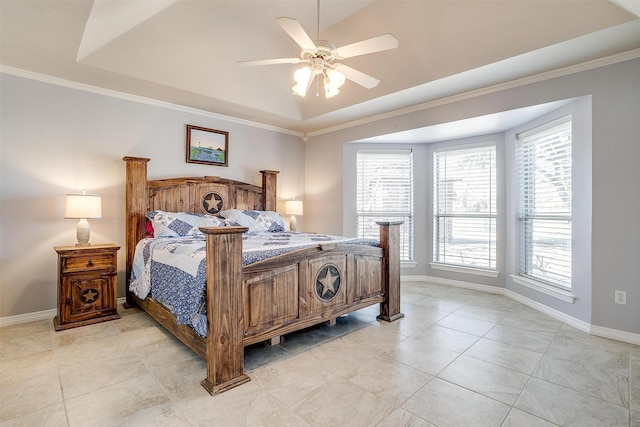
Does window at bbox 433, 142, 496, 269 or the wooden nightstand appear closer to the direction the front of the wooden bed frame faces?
the window

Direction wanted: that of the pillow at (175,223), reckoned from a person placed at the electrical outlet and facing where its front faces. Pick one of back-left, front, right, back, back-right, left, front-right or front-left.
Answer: front-right

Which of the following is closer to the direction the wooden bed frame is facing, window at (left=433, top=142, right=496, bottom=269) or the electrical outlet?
the electrical outlet

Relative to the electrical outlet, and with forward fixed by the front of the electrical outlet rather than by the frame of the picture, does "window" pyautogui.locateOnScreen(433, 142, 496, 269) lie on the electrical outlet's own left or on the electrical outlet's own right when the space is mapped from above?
on the electrical outlet's own right

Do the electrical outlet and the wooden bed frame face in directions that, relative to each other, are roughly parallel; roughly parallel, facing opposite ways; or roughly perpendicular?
roughly perpendicular

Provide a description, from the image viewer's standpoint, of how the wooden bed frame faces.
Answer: facing the viewer and to the right of the viewer

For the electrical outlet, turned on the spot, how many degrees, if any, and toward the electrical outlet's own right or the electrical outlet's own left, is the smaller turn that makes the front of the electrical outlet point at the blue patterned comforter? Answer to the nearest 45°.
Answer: approximately 45° to the electrical outlet's own right

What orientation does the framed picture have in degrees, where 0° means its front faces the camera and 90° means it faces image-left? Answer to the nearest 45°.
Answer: approximately 315°

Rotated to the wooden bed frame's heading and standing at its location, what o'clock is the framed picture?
The framed picture is roughly at 7 o'clock from the wooden bed frame.
